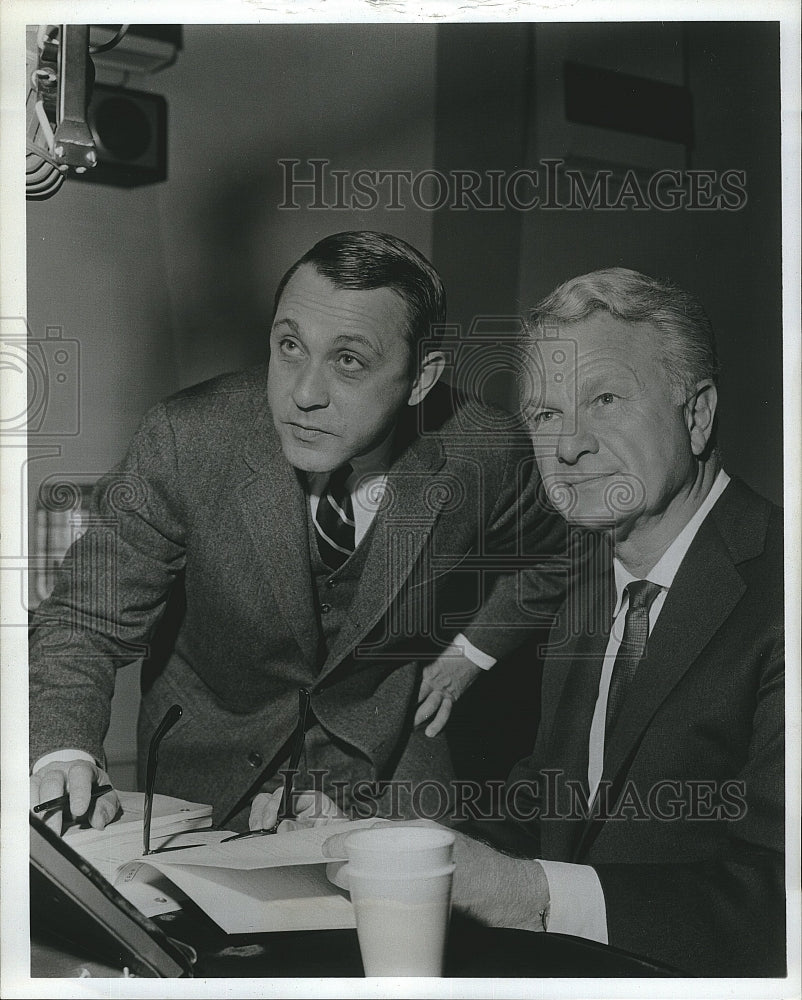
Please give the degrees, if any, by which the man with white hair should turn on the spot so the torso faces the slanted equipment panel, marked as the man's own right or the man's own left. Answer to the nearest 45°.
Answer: approximately 45° to the man's own right

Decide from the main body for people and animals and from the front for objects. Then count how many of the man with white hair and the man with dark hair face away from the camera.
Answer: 0

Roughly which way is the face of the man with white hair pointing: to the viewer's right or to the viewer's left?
to the viewer's left

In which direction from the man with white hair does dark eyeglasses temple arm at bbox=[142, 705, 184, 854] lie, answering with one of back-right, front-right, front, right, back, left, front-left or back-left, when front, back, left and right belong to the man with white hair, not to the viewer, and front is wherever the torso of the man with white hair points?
front-right
